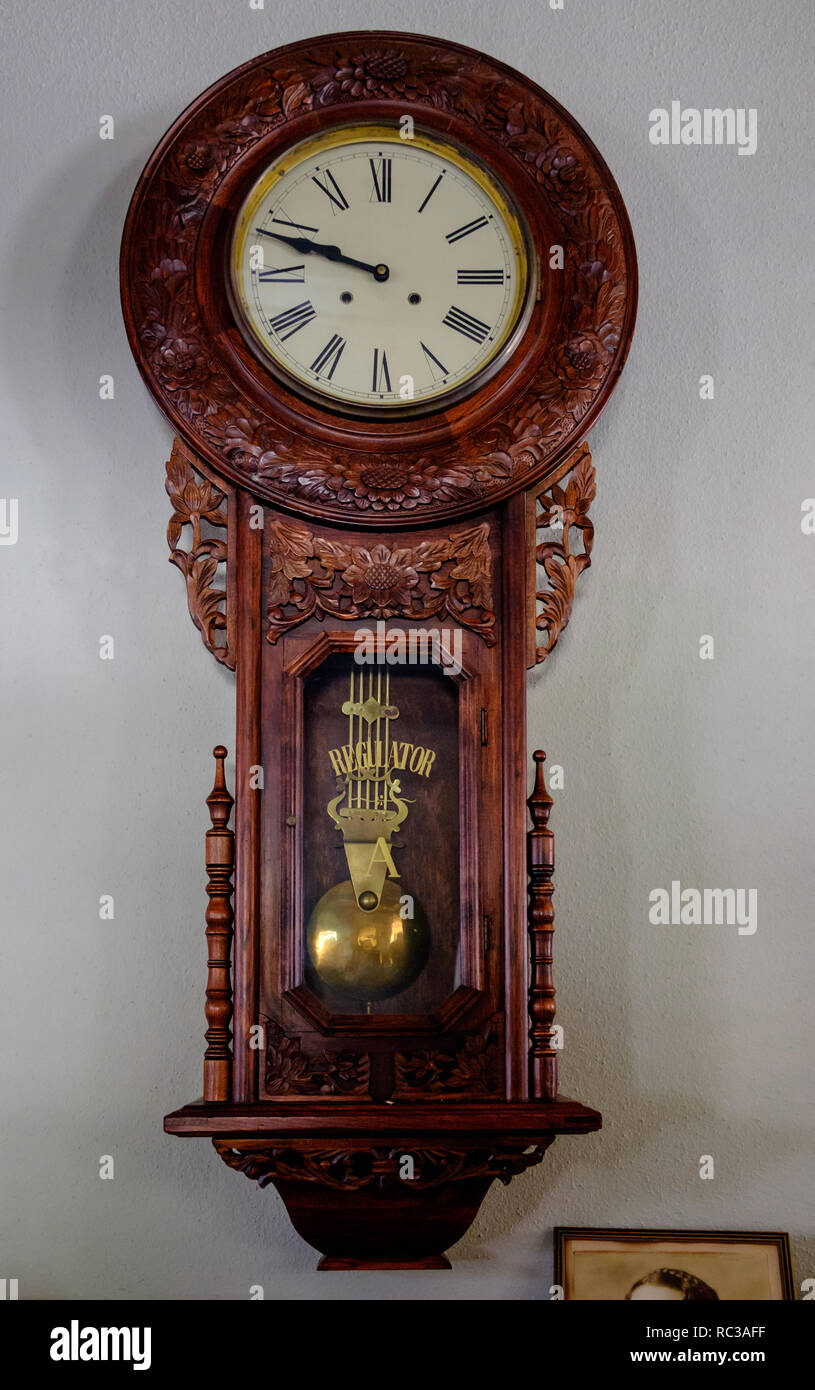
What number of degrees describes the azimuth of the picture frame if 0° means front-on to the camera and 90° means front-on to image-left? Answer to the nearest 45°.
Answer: approximately 0°

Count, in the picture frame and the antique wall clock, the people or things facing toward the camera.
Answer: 2

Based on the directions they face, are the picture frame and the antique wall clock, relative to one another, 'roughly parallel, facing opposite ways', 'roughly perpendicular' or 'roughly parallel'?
roughly parallel
